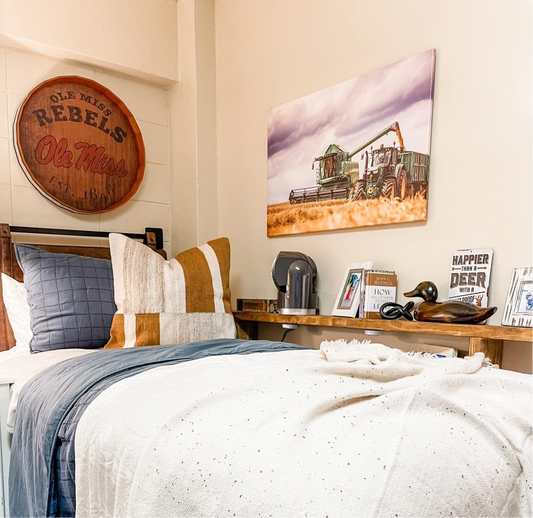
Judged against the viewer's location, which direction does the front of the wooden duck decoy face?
facing to the left of the viewer

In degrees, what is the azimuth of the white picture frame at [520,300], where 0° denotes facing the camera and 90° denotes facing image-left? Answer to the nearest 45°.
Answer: approximately 0°

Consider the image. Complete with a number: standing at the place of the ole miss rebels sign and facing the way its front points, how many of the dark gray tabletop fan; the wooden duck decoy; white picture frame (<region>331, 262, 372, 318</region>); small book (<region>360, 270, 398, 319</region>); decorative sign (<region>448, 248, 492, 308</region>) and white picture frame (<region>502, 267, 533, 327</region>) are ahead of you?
6

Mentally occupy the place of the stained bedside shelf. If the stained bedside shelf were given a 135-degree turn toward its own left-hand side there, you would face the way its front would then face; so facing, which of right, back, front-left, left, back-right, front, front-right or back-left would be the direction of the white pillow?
back

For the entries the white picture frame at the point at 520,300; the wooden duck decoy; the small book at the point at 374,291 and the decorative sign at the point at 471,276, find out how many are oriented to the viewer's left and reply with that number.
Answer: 1

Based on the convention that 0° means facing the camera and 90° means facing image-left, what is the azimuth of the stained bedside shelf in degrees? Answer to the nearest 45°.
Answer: approximately 45°

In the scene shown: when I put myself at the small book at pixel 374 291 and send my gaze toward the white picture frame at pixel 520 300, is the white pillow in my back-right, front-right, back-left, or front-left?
back-right

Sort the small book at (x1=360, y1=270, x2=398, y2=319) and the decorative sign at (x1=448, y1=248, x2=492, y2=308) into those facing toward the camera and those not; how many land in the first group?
2

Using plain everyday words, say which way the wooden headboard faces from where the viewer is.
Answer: facing the viewer and to the right of the viewer

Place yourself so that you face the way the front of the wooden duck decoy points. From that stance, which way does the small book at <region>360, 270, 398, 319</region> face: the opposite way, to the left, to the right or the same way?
to the left
